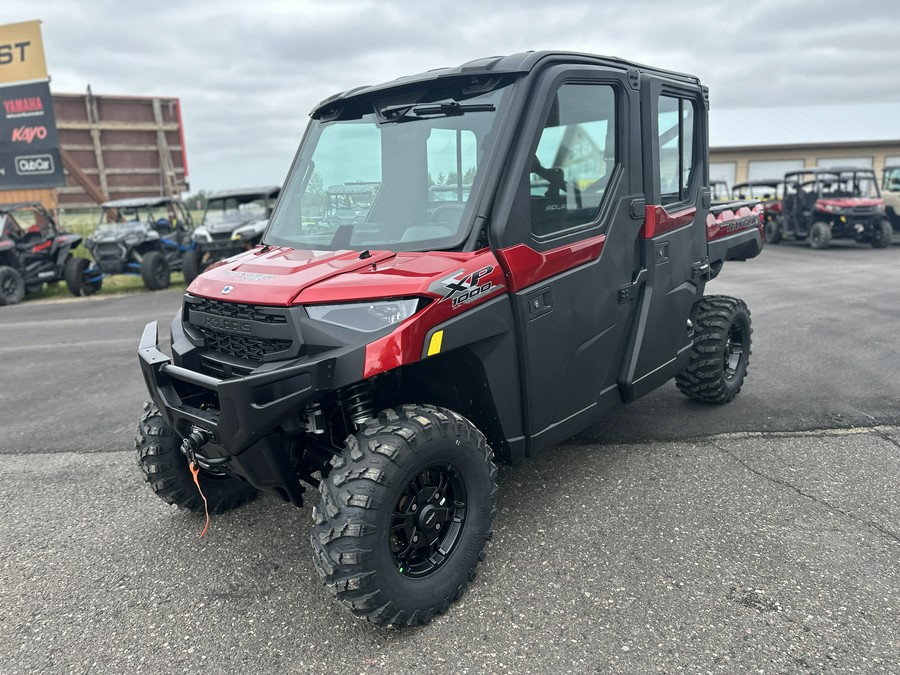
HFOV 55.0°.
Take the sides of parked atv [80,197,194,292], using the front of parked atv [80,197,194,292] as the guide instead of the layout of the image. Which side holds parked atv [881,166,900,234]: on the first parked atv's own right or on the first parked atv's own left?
on the first parked atv's own left

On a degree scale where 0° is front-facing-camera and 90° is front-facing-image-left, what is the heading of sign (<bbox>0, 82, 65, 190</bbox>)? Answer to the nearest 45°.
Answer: approximately 0°

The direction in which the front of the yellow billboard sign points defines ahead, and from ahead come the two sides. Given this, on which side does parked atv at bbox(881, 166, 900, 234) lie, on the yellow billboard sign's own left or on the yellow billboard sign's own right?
on the yellow billboard sign's own left

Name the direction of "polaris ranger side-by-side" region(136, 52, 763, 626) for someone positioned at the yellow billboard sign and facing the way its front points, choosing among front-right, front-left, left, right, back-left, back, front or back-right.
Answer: front

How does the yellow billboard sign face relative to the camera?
toward the camera

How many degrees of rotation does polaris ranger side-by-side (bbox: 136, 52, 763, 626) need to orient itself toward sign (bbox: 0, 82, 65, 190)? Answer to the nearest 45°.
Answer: approximately 90° to its right

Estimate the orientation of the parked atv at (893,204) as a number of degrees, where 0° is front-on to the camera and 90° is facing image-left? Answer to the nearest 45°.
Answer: approximately 315°

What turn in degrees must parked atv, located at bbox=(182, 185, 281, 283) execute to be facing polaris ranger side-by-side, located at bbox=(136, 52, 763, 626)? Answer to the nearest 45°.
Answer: approximately 45° to its left

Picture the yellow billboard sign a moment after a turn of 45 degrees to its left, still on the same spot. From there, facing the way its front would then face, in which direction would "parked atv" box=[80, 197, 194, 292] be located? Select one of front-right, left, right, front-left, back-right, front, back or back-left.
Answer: front-right

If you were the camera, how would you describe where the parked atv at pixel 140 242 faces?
facing the viewer and to the left of the viewer

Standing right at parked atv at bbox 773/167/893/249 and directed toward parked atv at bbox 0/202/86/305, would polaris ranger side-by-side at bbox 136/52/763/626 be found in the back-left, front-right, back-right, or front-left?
front-left

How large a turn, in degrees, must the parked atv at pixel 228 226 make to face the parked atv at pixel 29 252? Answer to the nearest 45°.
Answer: approximately 45° to its right

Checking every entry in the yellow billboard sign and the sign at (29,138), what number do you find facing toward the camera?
2

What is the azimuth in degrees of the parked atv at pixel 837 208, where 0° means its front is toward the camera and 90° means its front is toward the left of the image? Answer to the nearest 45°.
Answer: approximately 315°

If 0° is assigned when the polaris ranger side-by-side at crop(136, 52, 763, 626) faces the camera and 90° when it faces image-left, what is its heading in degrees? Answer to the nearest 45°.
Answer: approximately 45°

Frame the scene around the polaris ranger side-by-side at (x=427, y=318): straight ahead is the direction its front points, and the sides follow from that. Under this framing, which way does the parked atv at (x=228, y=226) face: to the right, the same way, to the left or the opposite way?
the same way
